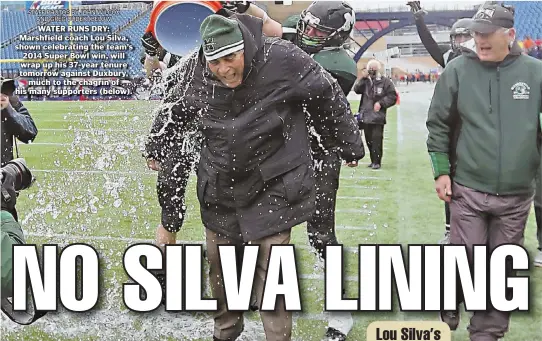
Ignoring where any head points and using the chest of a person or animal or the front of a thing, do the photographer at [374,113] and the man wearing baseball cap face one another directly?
no

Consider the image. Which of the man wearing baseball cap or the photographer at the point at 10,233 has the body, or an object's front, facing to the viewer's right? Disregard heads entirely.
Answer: the photographer

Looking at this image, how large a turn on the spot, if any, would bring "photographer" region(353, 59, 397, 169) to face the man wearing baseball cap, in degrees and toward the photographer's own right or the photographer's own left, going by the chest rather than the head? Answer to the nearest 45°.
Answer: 0° — they already face them

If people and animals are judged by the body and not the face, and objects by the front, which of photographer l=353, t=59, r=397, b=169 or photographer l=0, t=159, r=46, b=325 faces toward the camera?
photographer l=353, t=59, r=397, b=169

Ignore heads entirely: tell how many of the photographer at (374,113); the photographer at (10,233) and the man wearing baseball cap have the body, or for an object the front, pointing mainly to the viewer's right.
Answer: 1

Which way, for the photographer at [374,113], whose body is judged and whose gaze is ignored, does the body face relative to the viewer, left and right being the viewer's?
facing the viewer

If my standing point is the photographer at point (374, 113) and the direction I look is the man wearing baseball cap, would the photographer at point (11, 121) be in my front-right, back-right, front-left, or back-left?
front-right

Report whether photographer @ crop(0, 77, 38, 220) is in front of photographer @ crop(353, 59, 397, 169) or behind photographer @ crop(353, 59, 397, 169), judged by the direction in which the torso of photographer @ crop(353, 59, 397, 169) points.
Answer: in front

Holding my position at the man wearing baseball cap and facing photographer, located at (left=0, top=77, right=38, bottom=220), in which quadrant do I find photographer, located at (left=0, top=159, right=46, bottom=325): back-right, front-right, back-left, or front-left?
front-left

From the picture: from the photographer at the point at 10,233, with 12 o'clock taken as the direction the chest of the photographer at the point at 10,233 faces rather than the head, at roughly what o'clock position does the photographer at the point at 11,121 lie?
the photographer at the point at 11,121 is roughly at 9 o'clock from the photographer at the point at 10,233.

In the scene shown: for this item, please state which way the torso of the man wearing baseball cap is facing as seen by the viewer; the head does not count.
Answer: toward the camera

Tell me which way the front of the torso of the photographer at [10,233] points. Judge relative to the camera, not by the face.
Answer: to the viewer's right

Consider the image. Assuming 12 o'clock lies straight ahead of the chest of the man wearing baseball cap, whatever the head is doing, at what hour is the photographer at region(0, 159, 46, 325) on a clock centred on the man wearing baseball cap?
The photographer is roughly at 2 o'clock from the man wearing baseball cap.

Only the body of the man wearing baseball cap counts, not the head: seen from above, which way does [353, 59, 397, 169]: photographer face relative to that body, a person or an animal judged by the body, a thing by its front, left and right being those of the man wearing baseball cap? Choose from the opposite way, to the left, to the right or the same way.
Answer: the same way

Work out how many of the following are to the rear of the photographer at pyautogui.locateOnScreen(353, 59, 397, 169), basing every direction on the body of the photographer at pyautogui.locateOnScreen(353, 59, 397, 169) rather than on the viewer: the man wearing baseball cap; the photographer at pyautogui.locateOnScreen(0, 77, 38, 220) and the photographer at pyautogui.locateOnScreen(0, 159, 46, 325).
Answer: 0

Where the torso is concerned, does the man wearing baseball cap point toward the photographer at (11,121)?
no

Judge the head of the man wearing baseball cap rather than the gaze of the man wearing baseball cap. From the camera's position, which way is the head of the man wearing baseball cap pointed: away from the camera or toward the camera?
toward the camera
